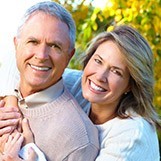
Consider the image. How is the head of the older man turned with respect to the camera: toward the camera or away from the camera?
toward the camera

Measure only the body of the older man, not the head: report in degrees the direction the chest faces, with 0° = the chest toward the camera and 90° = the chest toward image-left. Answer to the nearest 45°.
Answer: approximately 45°
